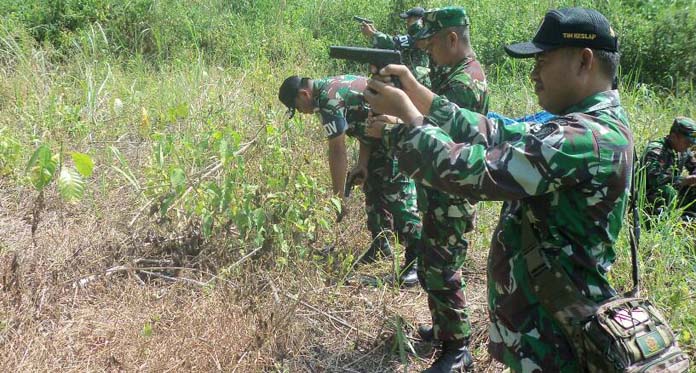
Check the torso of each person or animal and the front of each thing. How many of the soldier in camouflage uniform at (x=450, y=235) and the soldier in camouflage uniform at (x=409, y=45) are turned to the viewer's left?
2

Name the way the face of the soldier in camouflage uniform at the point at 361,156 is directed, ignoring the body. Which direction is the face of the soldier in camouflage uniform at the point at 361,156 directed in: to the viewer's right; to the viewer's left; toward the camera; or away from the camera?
to the viewer's left

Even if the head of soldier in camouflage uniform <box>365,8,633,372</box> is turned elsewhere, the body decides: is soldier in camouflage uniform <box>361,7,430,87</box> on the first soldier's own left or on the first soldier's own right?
on the first soldier's own right

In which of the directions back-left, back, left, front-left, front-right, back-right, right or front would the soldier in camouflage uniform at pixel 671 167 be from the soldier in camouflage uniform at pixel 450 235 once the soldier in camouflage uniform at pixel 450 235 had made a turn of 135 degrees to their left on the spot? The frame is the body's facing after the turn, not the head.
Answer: left

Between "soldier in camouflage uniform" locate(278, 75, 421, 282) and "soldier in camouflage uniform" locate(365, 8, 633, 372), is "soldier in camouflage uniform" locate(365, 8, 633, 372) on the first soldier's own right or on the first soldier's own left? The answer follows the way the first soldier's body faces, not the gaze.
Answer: on the first soldier's own left

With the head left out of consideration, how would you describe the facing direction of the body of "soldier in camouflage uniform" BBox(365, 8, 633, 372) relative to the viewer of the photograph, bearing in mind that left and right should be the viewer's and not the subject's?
facing to the left of the viewer

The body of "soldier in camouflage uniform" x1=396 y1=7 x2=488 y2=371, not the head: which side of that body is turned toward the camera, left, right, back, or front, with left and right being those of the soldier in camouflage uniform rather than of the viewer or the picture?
left

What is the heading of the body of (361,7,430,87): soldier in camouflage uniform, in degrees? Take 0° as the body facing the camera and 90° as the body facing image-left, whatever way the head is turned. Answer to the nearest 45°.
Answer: approximately 90°

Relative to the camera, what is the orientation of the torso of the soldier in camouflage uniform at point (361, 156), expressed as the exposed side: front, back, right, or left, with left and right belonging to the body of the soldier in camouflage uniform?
left

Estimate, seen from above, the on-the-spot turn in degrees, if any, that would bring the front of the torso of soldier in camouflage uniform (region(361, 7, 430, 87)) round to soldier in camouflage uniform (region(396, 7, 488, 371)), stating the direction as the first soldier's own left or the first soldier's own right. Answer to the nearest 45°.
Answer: approximately 90° to the first soldier's own left
